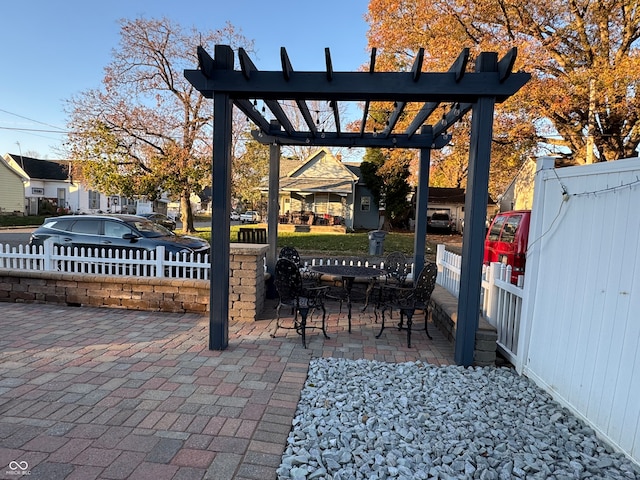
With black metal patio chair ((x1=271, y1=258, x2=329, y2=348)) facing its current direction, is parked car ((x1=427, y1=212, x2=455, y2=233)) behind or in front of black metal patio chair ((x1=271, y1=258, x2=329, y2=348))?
in front

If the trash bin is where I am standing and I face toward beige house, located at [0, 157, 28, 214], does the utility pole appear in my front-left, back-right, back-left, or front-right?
back-right

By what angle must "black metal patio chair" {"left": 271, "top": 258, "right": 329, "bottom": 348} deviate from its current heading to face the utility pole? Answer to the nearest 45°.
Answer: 0° — it already faces it

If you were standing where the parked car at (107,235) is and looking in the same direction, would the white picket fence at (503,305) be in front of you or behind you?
in front

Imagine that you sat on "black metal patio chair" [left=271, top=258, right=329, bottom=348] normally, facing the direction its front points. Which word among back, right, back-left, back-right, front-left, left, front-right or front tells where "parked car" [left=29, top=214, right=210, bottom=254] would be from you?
left

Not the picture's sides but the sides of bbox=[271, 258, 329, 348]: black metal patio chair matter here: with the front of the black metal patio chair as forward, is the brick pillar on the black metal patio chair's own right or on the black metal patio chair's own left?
on the black metal patio chair's own left

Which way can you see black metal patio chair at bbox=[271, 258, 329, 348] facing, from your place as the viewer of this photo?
facing away from the viewer and to the right of the viewer

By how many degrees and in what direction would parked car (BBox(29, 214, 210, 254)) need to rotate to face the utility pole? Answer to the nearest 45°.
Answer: approximately 45° to its left

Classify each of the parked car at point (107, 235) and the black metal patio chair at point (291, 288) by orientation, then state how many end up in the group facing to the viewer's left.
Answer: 0

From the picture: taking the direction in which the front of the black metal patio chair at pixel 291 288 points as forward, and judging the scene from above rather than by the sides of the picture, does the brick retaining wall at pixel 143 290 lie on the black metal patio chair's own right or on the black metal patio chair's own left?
on the black metal patio chair's own left

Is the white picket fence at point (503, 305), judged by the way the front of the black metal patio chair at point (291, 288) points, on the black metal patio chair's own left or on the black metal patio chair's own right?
on the black metal patio chair's own right

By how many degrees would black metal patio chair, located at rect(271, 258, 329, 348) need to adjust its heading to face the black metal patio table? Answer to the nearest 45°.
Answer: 0° — it already faces it

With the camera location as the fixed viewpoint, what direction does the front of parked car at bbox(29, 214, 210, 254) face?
facing the viewer and to the right of the viewer

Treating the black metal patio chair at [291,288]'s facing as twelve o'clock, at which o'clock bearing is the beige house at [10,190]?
The beige house is roughly at 9 o'clock from the black metal patio chair.

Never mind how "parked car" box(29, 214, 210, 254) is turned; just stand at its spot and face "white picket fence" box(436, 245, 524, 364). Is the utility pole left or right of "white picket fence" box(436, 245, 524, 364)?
left
